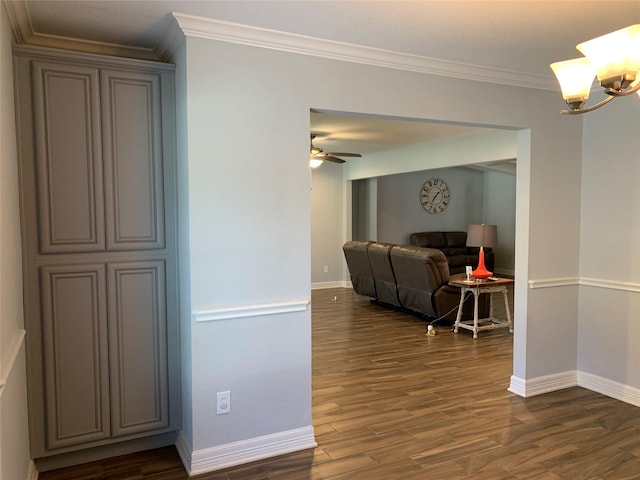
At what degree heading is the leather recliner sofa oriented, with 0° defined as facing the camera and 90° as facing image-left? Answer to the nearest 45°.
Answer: approximately 225°

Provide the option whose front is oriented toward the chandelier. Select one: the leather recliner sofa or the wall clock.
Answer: the wall clock

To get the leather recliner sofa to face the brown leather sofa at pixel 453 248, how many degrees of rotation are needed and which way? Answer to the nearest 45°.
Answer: approximately 45° to its left

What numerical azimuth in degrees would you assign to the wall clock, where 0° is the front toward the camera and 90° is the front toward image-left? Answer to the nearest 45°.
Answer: approximately 0°

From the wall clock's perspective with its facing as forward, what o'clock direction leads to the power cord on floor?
The power cord on floor is roughly at 12 o'clock from the wall clock.

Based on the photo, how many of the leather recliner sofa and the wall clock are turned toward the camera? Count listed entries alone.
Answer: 1

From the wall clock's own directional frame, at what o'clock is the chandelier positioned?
The chandelier is roughly at 12 o'clock from the wall clock.

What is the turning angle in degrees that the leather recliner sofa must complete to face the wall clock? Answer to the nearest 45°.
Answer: approximately 45° to its left
